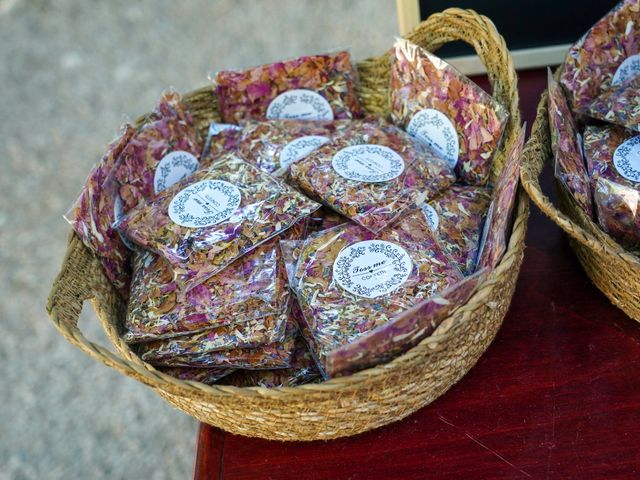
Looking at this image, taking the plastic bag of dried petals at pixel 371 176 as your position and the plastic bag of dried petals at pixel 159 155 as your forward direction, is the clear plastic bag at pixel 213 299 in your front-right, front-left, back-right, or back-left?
front-left

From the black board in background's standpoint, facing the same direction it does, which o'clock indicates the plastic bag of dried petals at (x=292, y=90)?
The plastic bag of dried petals is roughly at 2 o'clock from the black board in background.

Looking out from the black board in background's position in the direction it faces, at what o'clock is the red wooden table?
The red wooden table is roughly at 12 o'clock from the black board in background.

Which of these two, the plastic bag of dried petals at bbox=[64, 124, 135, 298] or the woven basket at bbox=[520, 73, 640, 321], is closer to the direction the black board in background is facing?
the woven basket

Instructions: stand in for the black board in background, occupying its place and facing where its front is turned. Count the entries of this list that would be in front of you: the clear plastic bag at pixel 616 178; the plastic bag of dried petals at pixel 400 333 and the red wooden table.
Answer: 3

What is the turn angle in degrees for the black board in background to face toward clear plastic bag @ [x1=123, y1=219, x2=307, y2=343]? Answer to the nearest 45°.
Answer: approximately 45° to its right

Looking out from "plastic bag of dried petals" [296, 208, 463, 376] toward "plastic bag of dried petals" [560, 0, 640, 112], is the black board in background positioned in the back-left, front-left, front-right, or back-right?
front-left

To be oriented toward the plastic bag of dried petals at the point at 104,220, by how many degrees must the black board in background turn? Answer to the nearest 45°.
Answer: approximately 45° to its right

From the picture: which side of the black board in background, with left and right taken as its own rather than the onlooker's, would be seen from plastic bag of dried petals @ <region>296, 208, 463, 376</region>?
front

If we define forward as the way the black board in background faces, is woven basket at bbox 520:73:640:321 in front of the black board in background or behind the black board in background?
in front

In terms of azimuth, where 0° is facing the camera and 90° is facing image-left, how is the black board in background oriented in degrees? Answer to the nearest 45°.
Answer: approximately 0°

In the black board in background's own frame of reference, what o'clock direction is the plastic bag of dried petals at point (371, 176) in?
The plastic bag of dried petals is roughly at 1 o'clock from the black board in background.

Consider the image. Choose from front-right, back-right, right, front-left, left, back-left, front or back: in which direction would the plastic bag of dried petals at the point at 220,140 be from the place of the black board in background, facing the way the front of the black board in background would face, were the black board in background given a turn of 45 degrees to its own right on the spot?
front

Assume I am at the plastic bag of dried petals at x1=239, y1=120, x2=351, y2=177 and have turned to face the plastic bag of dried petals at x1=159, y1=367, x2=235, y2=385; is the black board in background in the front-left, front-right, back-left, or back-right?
back-left

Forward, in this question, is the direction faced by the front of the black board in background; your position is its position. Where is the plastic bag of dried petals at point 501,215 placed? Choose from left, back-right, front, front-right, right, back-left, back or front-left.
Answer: front

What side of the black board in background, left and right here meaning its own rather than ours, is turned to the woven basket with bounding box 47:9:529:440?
front

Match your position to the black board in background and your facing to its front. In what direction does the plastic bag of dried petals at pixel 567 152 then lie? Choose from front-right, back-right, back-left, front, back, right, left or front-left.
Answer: front
